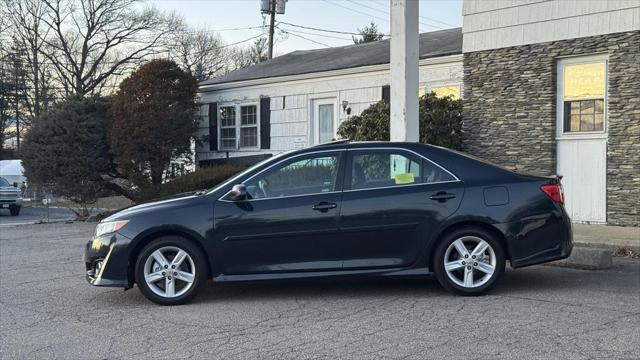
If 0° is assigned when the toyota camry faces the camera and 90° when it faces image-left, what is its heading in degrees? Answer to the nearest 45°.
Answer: approximately 90°

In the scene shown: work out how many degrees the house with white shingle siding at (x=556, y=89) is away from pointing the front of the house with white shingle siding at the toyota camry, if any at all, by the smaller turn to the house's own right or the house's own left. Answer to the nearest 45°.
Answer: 0° — it already faces it

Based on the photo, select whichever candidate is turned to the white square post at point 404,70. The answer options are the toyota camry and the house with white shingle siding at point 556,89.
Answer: the house with white shingle siding

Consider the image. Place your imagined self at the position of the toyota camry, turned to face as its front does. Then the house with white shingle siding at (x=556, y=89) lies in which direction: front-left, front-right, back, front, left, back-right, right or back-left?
back-right

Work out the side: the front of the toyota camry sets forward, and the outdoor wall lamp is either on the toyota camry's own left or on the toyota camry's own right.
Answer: on the toyota camry's own right

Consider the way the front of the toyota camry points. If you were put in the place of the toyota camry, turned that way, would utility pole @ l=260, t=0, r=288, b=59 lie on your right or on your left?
on your right

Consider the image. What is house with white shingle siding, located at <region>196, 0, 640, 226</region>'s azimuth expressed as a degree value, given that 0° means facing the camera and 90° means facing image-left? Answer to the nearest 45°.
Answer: approximately 45°

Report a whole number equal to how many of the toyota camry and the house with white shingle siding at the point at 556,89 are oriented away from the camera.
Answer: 0

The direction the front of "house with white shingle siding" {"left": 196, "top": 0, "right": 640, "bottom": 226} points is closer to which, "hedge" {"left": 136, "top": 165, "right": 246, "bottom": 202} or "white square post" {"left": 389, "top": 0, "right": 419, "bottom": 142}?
the white square post

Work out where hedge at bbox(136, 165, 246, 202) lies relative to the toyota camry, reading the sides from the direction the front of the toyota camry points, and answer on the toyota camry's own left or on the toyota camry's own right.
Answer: on the toyota camry's own right

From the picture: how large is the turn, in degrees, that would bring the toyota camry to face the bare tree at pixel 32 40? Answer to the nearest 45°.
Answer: approximately 45° to its right

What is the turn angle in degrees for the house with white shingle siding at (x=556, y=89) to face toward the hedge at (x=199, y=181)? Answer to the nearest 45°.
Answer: approximately 45° to its right
